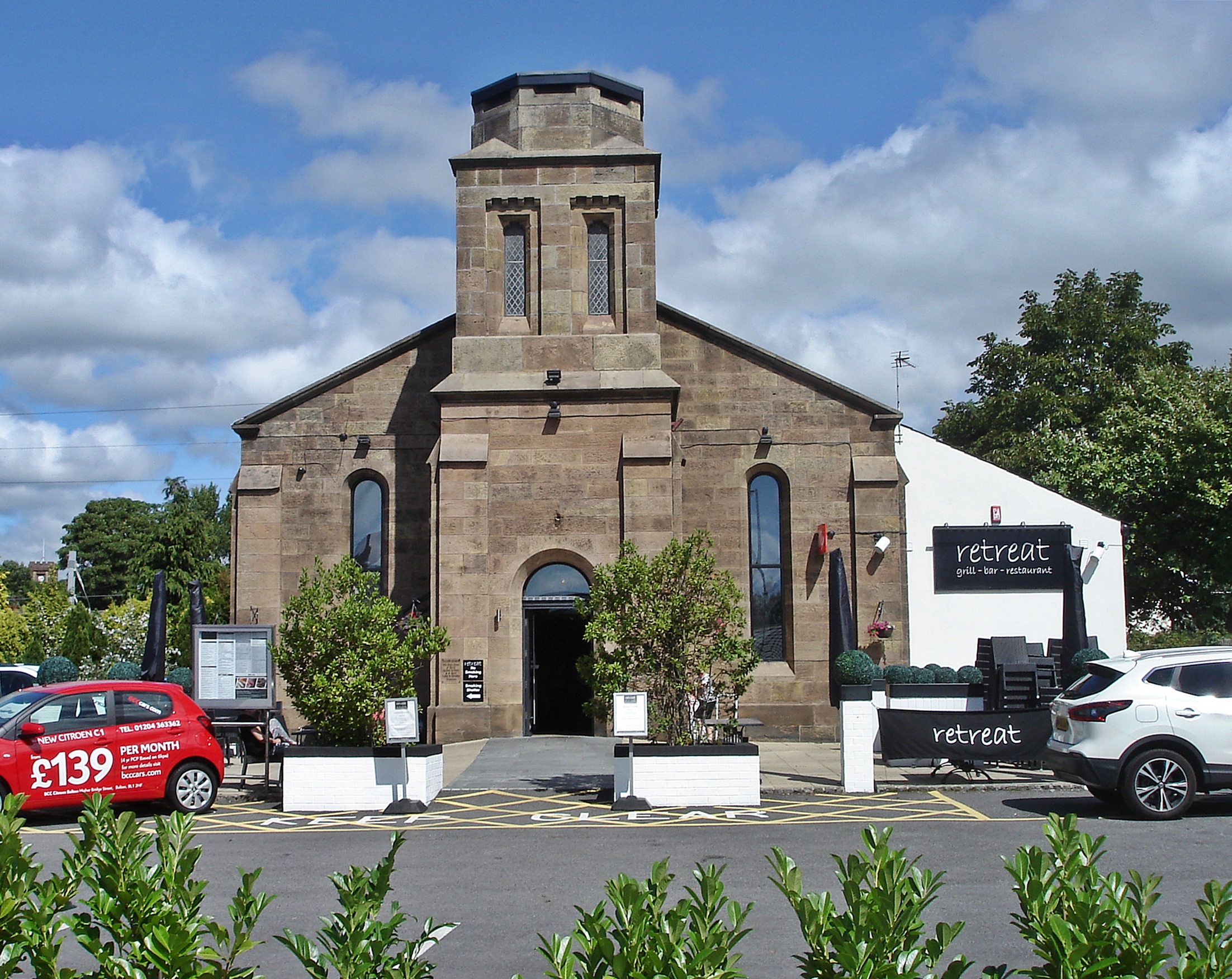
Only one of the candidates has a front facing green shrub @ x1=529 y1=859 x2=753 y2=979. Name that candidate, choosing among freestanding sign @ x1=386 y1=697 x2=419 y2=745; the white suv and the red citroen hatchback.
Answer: the freestanding sign

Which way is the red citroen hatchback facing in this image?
to the viewer's left

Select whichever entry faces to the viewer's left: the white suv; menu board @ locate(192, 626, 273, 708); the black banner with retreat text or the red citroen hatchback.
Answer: the red citroen hatchback

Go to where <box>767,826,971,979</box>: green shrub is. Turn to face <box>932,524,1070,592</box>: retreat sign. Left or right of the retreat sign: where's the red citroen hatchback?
left

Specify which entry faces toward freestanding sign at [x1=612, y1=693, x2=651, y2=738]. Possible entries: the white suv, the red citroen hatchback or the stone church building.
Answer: the stone church building

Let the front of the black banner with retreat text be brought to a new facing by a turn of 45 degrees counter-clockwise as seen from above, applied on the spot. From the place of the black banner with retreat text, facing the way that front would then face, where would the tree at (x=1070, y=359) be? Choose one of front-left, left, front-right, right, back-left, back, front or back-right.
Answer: back-left

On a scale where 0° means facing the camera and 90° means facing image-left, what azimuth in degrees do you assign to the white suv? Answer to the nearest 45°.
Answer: approximately 270°

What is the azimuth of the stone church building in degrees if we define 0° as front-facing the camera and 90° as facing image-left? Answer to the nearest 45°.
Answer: approximately 0°
